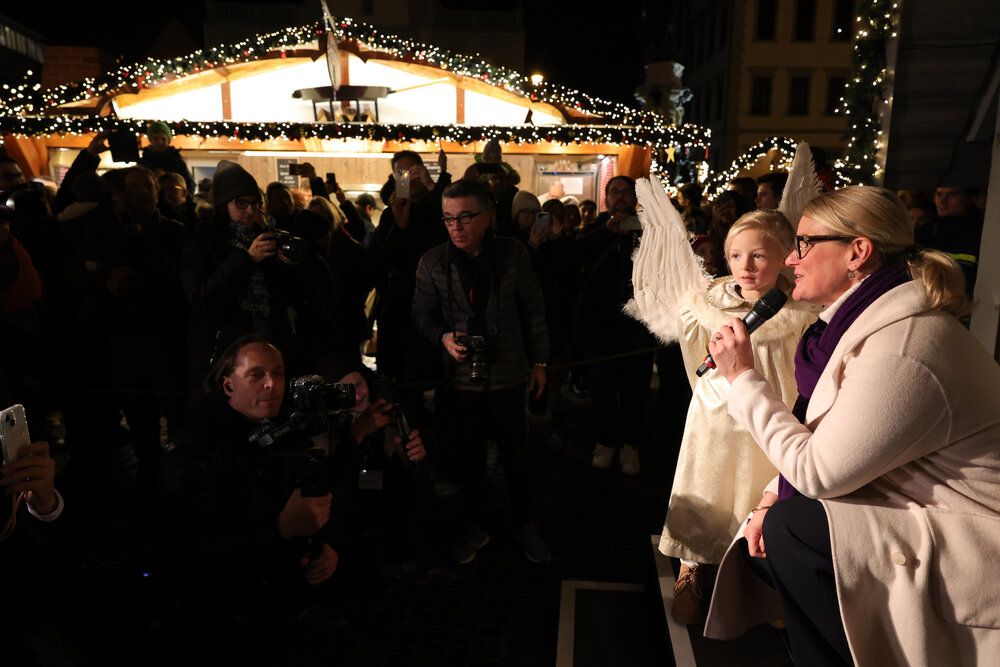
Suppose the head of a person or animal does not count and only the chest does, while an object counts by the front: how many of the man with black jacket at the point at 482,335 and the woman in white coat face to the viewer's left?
1

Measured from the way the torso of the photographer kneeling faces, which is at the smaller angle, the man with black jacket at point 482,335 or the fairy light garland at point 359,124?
the man with black jacket

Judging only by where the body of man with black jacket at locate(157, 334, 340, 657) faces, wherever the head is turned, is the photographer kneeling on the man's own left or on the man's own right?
on the man's own left

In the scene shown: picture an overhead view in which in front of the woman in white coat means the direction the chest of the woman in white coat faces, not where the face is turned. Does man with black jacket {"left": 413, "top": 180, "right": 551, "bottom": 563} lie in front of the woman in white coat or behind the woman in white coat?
in front

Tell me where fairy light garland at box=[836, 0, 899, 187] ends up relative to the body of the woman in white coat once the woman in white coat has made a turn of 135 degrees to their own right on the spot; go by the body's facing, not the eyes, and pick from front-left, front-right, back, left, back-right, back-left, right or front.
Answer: front-left

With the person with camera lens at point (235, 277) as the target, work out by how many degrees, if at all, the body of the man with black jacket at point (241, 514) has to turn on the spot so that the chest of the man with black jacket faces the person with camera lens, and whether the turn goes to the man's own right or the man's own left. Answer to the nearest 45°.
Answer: approximately 135° to the man's own left

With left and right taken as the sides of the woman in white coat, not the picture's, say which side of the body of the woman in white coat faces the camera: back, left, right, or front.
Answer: left

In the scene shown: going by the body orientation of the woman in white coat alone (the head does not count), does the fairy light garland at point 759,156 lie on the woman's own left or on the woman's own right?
on the woman's own right

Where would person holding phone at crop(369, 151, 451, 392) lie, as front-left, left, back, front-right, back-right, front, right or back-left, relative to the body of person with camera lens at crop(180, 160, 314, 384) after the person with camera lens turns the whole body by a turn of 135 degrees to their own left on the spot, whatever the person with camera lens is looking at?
front-right

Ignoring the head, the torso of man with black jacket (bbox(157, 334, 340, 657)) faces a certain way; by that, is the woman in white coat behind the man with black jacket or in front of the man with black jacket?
in front

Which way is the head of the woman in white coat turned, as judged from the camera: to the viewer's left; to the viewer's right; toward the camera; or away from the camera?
to the viewer's left
